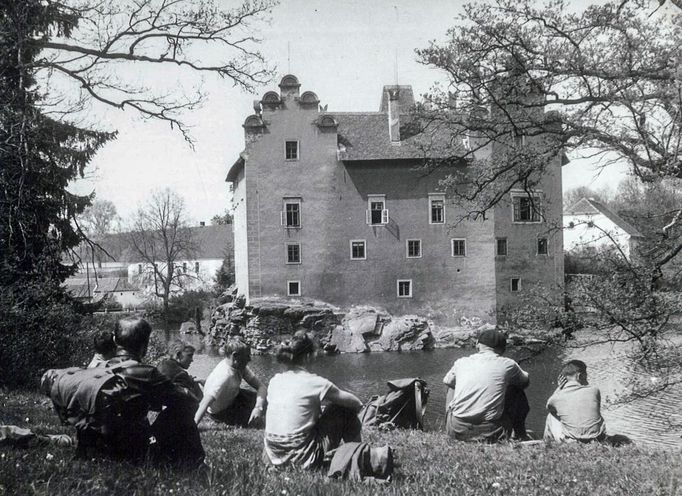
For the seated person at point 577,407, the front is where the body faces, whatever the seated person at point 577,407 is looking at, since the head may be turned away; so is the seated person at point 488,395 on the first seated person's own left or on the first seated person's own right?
on the first seated person's own left

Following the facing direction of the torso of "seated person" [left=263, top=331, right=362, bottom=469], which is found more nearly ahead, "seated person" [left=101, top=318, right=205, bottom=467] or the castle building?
the castle building

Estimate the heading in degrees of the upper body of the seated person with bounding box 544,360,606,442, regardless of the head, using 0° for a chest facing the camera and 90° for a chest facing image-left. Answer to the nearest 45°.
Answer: approximately 180°

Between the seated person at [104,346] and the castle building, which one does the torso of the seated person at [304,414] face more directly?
the castle building

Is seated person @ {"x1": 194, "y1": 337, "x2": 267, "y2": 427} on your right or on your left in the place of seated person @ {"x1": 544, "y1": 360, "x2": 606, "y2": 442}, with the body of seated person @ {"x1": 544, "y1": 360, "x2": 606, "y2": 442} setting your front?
on your left

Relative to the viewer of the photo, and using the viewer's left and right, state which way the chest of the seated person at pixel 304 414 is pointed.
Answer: facing away from the viewer and to the right of the viewer

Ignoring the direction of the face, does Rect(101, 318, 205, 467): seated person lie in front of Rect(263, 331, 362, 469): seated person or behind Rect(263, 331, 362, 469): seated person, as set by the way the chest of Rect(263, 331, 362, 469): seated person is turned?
behind

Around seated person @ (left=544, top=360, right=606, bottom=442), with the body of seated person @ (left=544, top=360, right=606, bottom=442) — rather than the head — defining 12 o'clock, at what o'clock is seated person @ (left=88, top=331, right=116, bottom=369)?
seated person @ (left=88, top=331, right=116, bottom=369) is roughly at 8 o'clock from seated person @ (left=544, top=360, right=606, bottom=442).

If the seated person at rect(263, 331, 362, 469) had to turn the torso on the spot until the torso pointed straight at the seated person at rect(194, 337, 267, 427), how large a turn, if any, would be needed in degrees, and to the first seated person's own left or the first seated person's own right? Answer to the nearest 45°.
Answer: approximately 45° to the first seated person's own left

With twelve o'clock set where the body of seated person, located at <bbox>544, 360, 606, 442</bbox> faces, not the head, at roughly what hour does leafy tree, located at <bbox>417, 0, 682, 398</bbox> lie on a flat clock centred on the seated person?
The leafy tree is roughly at 12 o'clock from the seated person.

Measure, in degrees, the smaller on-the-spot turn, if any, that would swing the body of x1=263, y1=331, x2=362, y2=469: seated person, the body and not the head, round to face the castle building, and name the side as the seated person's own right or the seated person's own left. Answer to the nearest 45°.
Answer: approximately 45° to the seated person's own left
